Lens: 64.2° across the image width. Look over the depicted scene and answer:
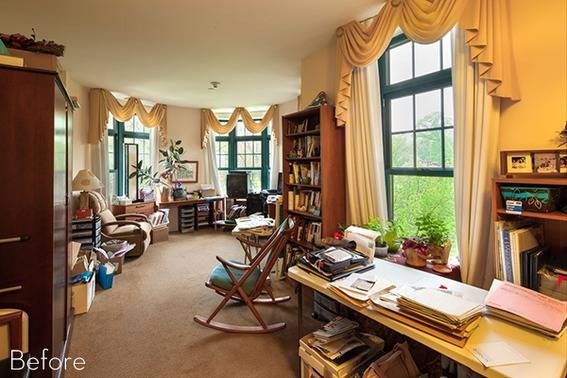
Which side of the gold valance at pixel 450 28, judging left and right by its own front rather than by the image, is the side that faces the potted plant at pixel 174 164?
right

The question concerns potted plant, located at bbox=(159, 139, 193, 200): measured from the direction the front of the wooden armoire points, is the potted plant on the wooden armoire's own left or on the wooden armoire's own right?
on the wooden armoire's own left

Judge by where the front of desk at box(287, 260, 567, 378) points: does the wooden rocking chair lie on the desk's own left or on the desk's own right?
on the desk's own right

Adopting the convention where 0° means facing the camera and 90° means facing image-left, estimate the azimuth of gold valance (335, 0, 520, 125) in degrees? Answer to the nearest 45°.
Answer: approximately 45°

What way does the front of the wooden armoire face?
to the viewer's right

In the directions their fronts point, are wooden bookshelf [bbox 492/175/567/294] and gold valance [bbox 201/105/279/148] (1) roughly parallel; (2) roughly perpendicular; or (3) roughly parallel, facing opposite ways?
roughly perpendicular

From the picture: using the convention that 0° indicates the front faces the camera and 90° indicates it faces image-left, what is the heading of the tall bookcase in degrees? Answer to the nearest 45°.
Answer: approximately 45°
